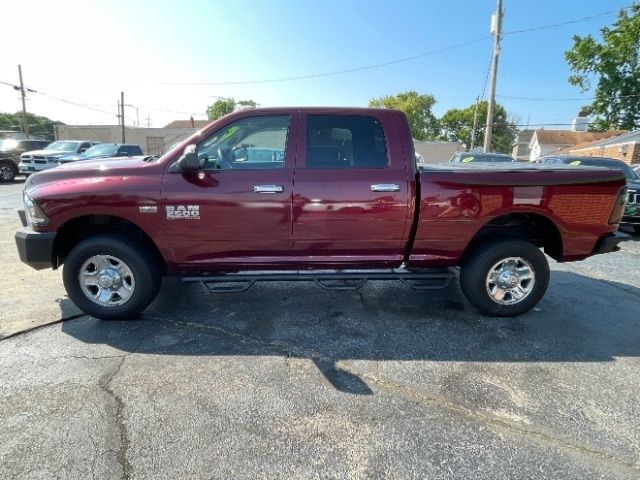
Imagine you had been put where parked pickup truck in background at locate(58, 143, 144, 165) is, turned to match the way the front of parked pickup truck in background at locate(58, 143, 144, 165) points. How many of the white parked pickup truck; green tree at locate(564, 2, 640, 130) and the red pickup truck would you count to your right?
1

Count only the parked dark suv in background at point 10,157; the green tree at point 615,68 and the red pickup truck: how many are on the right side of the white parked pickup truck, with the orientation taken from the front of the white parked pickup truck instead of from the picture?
1

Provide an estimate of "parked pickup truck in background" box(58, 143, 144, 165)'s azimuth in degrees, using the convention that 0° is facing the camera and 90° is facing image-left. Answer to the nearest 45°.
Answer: approximately 45°

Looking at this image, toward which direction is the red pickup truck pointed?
to the viewer's left

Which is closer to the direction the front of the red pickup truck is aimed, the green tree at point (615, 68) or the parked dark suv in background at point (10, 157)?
the parked dark suv in background

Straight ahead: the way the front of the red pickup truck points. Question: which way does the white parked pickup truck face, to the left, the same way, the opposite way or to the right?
to the left

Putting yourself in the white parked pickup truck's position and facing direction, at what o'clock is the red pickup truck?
The red pickup truck is roughly at 10 o'clock from the white parked pickup truck.

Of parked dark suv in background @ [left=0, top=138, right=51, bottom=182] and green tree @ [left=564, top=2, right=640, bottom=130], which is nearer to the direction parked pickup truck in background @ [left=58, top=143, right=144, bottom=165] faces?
the parked dark suv in background

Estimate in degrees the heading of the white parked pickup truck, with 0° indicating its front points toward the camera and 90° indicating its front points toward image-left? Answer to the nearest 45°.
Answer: approximately 45°

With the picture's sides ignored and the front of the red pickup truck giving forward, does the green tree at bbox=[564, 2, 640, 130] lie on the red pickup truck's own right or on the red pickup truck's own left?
on the red pickup truck's own right

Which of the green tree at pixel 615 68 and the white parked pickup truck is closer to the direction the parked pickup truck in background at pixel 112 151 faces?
the white parked pickup truck
